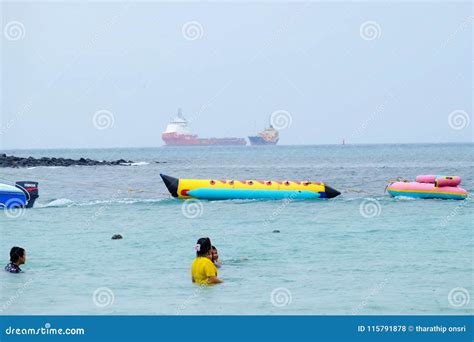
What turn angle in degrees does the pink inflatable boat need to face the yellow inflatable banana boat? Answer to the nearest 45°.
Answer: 0° — it already faces it

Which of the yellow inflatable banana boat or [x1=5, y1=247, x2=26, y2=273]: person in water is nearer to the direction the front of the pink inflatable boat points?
the yellow inflatable banana boat

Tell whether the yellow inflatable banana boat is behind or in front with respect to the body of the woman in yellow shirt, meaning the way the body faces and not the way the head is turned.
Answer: in front

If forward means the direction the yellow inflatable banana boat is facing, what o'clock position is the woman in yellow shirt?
The woman in yellow shirt is roughly at 9 o'clock from the yellow inflatable banana boat.

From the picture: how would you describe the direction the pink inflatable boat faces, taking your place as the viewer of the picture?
facing to the left of the viewer

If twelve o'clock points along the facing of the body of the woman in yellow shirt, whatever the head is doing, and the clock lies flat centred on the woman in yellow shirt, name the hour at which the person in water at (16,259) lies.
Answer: The person in water is roughly at 8 o'clock from the woman in yellow shirt.

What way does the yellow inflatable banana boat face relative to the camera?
to the viewer's left

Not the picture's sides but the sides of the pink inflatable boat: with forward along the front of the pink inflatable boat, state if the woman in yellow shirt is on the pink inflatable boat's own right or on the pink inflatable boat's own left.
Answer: on the pink inflatable boat's own left

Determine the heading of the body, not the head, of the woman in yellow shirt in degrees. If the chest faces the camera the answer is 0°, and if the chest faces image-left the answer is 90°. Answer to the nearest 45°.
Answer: approximately 225°

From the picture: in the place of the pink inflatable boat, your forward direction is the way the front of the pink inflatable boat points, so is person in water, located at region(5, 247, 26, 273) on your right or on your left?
on your left

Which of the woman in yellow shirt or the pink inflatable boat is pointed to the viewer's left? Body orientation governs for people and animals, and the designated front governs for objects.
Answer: the pink inflatable boat

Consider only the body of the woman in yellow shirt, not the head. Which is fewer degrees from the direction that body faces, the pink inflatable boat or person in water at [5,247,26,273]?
the pink inflatable boat

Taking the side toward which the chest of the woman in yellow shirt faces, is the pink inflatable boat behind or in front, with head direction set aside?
in front

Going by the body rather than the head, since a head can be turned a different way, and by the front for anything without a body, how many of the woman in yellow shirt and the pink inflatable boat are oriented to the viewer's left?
1

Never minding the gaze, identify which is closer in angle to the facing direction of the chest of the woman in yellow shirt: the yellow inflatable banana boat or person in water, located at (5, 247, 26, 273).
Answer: the yellow inflatable banana boat

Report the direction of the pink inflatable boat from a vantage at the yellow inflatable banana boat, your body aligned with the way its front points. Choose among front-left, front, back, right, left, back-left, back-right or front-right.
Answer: back
